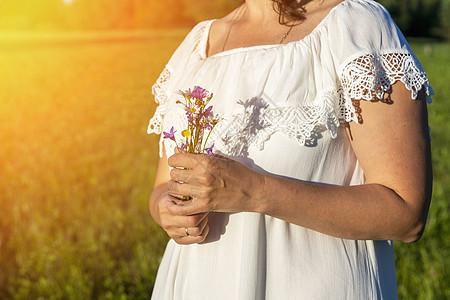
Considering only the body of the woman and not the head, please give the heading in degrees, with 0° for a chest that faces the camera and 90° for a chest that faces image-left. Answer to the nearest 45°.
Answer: approximately 45°
